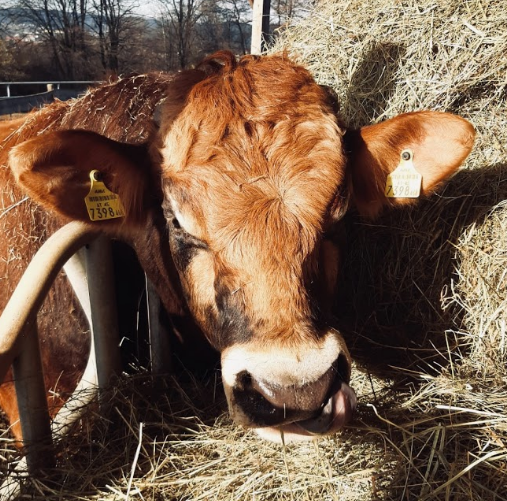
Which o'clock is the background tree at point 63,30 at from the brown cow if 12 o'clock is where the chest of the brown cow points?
The background tree is roughly at 7 o'clock from the brown cow.

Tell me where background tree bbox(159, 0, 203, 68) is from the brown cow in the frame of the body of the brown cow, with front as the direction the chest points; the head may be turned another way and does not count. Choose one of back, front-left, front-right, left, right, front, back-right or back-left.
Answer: back-left

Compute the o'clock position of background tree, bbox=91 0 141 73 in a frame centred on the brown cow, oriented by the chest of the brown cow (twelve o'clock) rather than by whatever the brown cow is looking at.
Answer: The background tree is roughly at 7 o'clock from the brown cow.

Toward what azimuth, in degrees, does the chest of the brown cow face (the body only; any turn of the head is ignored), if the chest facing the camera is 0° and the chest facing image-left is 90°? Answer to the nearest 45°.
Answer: approximately 315°
